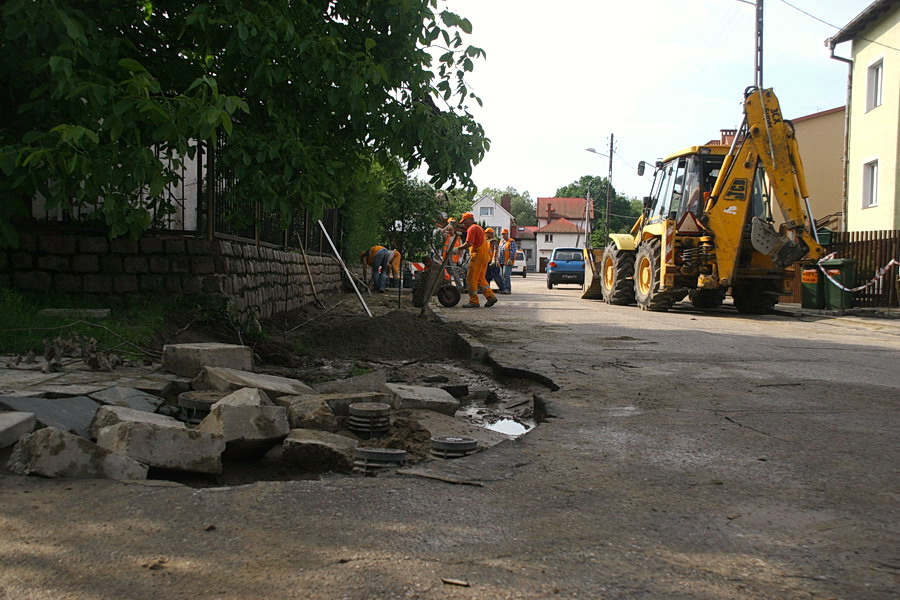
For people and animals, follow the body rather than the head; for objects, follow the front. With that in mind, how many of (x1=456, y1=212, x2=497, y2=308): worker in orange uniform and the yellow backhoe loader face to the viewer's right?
0

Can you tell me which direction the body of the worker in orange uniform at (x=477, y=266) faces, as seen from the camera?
to the viewer's left

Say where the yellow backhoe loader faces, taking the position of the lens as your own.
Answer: facing away from the viewer and to the left of the viewer

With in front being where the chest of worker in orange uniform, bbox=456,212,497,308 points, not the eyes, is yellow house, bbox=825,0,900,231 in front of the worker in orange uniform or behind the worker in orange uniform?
behind

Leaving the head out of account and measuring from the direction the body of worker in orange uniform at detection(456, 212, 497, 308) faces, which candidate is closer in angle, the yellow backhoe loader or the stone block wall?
the stone block wall

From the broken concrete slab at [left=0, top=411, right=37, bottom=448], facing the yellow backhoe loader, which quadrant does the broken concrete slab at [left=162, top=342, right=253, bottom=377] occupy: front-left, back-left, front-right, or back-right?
front-left

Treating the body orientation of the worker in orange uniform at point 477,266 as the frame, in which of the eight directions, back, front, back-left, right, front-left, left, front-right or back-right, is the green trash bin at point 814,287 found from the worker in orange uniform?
back

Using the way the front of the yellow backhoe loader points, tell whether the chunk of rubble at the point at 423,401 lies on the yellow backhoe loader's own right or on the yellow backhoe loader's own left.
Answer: on the yellow backhoe loader's own left

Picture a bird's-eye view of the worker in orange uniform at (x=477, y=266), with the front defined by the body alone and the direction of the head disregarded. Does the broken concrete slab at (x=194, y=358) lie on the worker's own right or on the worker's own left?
on the worker's own left

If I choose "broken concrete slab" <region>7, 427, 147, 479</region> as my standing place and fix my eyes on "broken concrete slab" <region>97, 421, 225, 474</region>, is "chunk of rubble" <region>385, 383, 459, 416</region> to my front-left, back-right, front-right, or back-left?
front-left

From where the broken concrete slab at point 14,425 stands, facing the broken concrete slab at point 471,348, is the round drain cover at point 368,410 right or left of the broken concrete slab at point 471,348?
right

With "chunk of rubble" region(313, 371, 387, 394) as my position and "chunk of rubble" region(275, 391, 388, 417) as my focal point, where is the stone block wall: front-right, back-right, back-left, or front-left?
back-right

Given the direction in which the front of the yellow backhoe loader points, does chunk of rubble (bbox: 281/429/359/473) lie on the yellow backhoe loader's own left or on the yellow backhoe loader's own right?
on the yellow backhoe loader's own left
